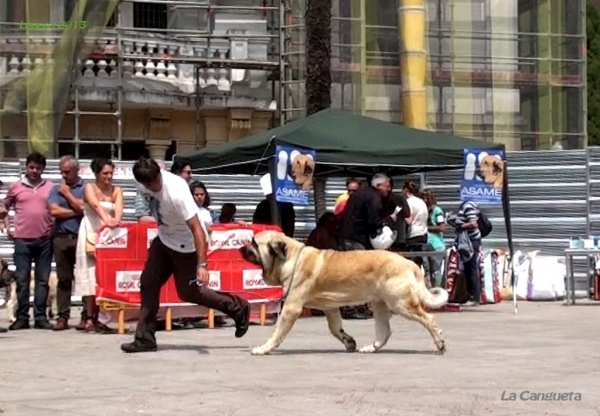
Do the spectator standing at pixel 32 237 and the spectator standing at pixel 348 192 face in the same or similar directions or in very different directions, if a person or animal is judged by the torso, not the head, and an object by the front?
same or similar directions

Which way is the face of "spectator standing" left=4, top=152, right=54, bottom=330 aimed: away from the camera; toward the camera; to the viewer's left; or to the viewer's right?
toward the camera

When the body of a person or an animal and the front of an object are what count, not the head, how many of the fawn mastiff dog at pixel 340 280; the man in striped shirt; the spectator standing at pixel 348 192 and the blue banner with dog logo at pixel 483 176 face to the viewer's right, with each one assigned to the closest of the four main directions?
0

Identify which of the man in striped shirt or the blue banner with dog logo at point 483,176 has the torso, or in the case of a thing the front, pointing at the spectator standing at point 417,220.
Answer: the man in striped shirt

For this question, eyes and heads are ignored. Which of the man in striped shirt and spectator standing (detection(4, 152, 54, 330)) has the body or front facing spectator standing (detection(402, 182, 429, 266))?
the man in striped shirt

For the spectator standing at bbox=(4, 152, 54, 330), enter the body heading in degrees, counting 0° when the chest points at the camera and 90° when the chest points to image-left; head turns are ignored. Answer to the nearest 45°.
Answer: approximately 0°

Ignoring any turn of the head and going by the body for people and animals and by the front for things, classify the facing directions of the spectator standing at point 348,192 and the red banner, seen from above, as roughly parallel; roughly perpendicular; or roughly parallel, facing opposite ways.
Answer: roughly parallel

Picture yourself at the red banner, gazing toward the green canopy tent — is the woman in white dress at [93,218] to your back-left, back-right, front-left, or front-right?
back-left

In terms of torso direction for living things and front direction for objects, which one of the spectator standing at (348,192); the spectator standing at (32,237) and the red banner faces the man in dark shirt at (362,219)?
the spectator standing at (348,192)

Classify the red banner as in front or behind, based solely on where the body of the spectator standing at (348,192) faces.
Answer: in front

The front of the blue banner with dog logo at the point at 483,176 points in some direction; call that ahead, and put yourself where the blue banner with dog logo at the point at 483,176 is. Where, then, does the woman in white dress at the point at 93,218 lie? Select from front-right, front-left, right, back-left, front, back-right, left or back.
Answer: front-right

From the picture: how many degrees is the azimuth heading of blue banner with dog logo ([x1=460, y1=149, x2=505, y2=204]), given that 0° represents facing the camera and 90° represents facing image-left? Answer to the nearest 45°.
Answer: approximately 0°

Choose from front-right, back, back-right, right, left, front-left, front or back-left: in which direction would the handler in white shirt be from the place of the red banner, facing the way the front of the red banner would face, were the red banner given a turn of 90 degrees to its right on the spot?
left

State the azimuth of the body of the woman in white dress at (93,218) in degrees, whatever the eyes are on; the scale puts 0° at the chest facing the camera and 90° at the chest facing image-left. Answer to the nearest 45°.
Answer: approximately 315°

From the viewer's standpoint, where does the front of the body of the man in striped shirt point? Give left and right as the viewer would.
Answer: facing to the left of the viewer
